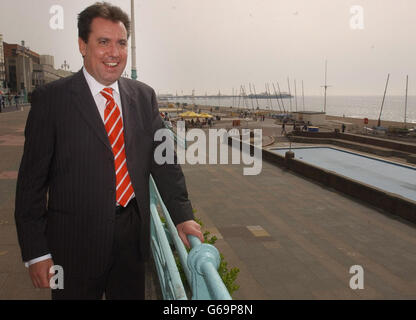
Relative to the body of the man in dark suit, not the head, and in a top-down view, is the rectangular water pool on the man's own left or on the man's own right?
on the man's own left

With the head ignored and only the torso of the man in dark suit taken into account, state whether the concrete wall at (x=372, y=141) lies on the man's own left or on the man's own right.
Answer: on the man's own left

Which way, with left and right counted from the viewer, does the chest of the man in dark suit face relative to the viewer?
facing the viewer and to the right of the viewer
